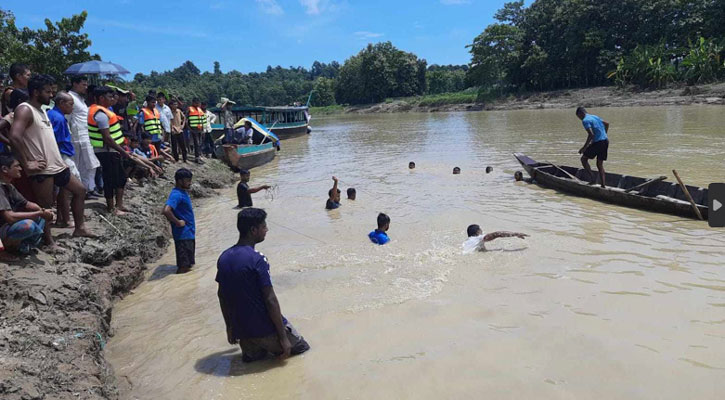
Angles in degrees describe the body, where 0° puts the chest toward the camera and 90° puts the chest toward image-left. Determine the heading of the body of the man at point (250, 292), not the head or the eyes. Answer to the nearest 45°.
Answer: approximately 225°

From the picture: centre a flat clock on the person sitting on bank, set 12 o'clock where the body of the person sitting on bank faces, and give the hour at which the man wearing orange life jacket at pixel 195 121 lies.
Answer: The man wearing orange life jacket is roughly at 10 o'clock from the person sitting on bank.

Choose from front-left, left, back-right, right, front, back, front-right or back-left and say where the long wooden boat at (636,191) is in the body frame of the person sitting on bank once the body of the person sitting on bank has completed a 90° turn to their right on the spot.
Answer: left

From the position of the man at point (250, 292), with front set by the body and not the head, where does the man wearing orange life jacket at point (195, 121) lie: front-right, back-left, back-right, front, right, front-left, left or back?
front-left

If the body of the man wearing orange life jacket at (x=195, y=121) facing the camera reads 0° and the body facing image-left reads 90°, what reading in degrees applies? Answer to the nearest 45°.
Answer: approximately 315°

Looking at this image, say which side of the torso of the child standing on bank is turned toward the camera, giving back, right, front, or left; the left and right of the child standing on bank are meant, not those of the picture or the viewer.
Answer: right

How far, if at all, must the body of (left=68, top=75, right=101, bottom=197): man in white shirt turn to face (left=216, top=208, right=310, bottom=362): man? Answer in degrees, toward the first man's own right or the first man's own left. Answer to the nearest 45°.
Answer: approximately 90° to the first man's own right

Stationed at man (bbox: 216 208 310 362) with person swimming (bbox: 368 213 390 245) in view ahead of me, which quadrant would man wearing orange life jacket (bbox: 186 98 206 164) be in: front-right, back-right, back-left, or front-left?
front-left

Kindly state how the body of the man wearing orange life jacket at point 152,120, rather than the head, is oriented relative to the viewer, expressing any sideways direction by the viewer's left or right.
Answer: facing the viewer and to the right of the viewer

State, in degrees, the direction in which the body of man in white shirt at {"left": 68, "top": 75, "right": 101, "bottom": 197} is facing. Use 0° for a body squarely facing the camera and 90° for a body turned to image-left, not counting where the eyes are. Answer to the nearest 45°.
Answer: approximately 270°

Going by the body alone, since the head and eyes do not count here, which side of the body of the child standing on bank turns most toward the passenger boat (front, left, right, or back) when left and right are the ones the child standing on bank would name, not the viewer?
left

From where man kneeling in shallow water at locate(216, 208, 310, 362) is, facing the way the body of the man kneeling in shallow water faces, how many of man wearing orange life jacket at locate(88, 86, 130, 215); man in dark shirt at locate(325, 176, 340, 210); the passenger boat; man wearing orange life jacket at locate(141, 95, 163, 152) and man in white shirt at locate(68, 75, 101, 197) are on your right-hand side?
0

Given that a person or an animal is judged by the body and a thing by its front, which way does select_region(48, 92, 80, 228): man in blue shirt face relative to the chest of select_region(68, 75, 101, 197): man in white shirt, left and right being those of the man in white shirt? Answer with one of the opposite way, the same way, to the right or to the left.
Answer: the same way

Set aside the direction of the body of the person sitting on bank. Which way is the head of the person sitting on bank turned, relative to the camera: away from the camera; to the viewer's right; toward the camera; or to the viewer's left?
to the viewer's right

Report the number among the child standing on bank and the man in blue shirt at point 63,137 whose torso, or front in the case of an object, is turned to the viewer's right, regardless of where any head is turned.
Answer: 2

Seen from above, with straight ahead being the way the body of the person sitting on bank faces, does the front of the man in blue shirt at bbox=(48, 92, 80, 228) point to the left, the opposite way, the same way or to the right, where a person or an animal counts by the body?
the same way

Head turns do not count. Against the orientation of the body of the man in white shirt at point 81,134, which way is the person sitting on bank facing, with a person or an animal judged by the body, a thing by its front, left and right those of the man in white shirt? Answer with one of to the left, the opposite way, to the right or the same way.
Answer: the same way

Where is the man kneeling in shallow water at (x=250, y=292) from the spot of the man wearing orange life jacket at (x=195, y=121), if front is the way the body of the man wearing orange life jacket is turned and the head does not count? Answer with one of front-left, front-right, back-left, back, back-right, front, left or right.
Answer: front-right

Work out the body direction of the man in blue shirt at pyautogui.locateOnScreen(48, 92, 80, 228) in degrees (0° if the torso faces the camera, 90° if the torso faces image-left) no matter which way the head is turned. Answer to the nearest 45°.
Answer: approximately 270°

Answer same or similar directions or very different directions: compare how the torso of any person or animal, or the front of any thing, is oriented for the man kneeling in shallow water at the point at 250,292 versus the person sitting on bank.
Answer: same or similar directions

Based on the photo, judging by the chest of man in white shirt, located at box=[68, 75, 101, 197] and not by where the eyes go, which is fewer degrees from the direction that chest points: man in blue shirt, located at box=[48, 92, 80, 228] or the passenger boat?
the passenger boat
